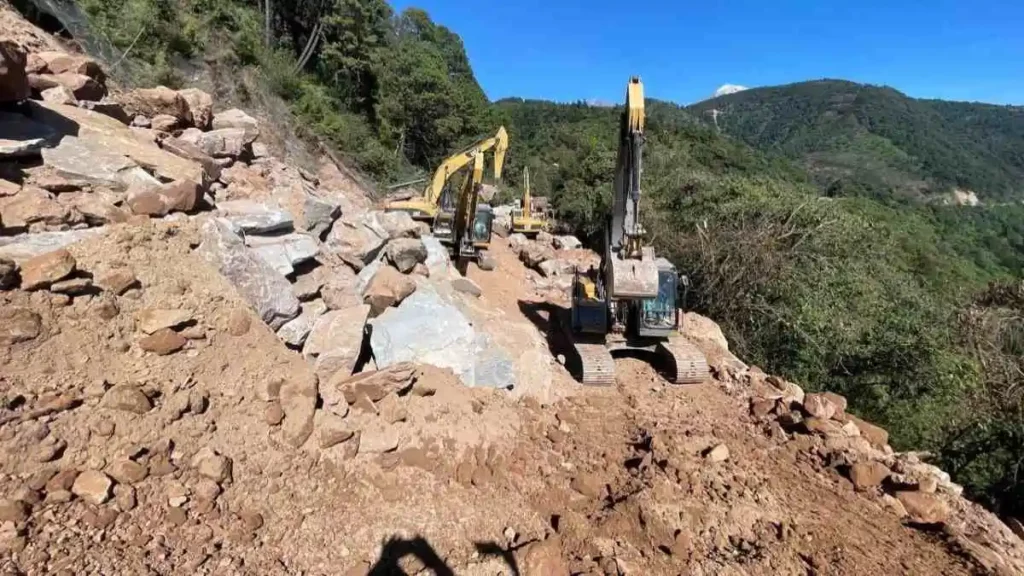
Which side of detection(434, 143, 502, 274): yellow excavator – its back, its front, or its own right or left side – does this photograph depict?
front

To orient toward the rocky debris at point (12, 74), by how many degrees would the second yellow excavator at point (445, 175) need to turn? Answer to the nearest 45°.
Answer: approximately 135° to its right

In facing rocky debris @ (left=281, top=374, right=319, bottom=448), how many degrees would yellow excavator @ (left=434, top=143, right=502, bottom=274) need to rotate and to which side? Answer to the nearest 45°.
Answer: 0° — it already faces it

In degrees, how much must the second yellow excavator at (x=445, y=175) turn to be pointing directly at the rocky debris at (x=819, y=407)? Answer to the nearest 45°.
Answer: approximately 45° to its right

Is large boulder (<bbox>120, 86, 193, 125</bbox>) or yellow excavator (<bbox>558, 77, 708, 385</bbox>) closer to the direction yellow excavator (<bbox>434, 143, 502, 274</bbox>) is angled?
the yellow excavator

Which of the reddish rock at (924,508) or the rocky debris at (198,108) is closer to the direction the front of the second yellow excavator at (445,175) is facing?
the reddish rock

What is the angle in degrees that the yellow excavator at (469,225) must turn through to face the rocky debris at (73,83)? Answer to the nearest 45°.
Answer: approximately 45° to its right

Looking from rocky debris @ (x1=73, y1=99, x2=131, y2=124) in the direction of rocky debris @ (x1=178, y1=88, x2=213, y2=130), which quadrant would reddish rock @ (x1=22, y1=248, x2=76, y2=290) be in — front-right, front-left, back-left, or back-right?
back-right

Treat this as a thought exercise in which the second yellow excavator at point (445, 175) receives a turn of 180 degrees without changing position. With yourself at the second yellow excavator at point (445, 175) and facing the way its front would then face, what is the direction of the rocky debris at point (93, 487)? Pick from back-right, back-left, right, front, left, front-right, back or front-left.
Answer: left
